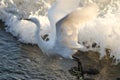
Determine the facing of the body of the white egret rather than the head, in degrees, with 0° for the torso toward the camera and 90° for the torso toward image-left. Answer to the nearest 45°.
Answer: approximately 90°
